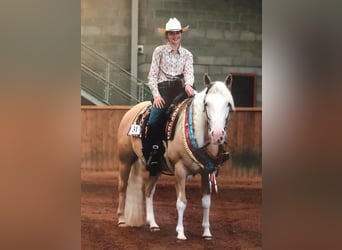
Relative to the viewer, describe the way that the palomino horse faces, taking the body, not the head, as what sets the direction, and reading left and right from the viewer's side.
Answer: facing the viewer and to the right of the viewer
